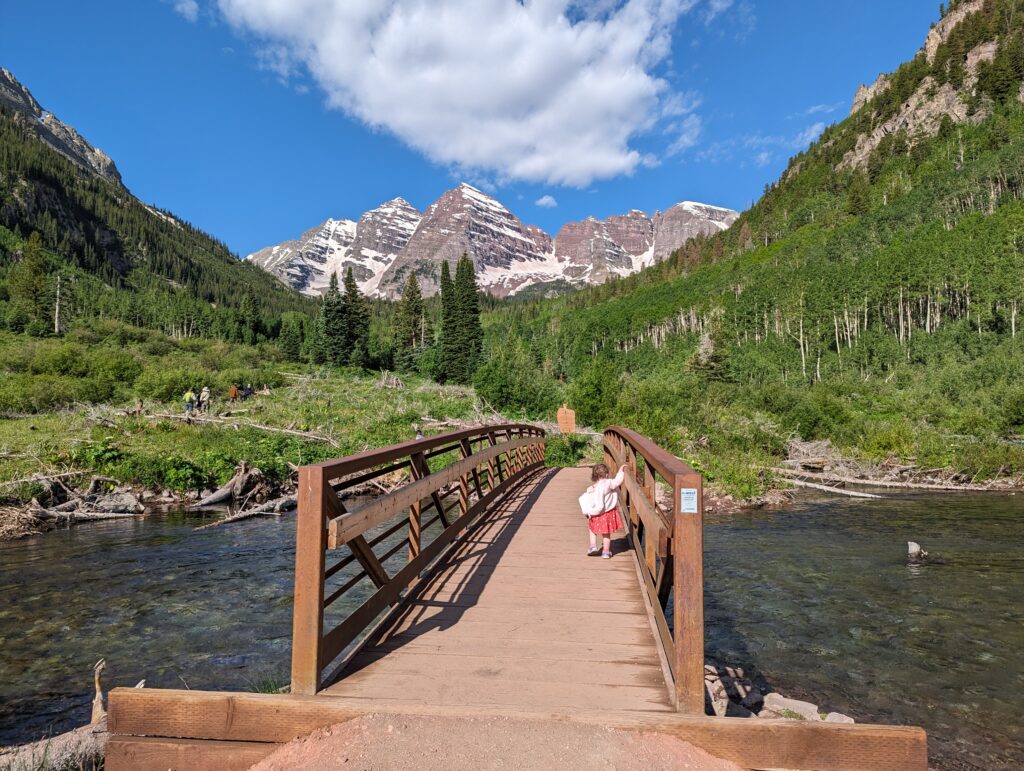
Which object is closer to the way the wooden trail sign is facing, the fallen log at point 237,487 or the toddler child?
the toddler child

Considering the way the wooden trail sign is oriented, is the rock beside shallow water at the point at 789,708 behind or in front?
in front

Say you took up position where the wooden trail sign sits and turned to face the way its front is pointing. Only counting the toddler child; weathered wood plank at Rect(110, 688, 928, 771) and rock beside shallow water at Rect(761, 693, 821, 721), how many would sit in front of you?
3

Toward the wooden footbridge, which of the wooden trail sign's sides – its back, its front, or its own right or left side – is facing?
front

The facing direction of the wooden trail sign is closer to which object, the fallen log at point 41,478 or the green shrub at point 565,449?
the green shrub

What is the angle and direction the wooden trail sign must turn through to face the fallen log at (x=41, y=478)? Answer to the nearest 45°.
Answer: approximately 45° to its right

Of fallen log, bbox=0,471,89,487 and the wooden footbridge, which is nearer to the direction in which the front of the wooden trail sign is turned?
the wooden footbridge

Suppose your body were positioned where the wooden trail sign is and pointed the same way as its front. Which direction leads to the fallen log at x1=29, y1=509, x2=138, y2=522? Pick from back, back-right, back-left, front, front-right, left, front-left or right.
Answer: front-right

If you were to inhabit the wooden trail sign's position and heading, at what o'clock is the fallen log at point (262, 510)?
The fallen log is roughly at 1 o'clock from the wooden trail sign.

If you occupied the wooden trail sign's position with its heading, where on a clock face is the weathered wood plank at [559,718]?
The weathered wood plank is roughly at 12 o'clock from the wooden trail sign.

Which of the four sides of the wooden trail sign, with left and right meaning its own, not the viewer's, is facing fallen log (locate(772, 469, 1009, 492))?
left

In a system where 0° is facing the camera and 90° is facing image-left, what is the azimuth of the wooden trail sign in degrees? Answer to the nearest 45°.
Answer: approximately 0°

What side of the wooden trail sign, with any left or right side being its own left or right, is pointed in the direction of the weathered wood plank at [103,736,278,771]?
front

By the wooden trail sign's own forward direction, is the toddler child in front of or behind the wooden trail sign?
in front
